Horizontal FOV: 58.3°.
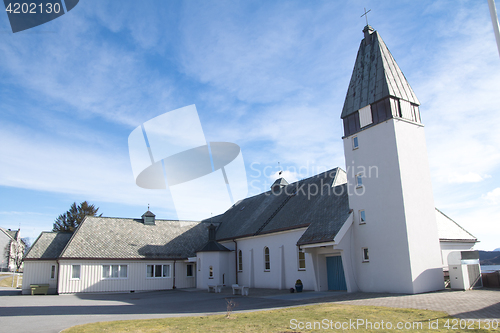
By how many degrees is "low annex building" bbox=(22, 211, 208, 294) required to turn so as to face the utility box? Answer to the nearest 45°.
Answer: approximately 45° to its left

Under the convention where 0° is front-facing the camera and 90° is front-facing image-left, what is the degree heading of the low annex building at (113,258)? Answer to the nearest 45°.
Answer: approximately 0°

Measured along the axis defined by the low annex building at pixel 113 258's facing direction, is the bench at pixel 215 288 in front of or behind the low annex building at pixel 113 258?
in front
